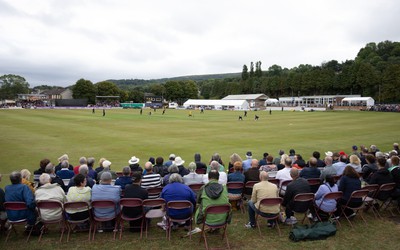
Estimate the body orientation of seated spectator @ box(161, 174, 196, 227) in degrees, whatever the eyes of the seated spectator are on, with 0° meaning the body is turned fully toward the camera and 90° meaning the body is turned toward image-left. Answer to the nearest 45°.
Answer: approximately 180°

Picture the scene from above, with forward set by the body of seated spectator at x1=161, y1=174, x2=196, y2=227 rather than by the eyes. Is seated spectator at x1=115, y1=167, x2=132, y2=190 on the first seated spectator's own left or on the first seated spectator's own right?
on the first seated spectator's own left

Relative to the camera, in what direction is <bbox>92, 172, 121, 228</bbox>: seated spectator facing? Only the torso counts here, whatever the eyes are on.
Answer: away from the camera

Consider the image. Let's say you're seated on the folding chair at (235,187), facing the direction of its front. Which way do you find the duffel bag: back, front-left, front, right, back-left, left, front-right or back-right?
back-right

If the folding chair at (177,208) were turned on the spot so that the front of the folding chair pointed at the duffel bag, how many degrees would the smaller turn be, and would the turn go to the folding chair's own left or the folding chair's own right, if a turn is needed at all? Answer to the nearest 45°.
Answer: approximately 90° to the folding chair's own right

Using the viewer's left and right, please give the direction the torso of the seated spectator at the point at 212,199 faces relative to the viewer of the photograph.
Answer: facing away from the viewer

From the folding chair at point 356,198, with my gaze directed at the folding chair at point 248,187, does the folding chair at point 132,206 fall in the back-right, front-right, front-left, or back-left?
front-left

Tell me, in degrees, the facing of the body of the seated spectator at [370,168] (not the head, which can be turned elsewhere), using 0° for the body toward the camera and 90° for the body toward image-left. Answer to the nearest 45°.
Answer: approximately 135°

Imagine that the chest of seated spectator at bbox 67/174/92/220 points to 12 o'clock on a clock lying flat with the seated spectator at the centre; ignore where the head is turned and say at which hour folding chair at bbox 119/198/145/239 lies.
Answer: The folding chair is roughly at 4 o'clock from the seated spectator.

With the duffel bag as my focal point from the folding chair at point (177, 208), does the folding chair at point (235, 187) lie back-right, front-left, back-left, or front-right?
front-left

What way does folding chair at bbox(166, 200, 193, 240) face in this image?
away from the camera

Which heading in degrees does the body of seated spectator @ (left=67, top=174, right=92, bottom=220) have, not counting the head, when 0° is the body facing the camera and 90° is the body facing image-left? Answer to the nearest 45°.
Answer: approximately 180°

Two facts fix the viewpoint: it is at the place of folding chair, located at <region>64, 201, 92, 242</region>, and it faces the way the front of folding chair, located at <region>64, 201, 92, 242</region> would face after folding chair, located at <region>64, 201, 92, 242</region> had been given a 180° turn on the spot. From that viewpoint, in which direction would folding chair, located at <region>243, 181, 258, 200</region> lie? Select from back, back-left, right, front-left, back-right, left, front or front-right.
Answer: left
